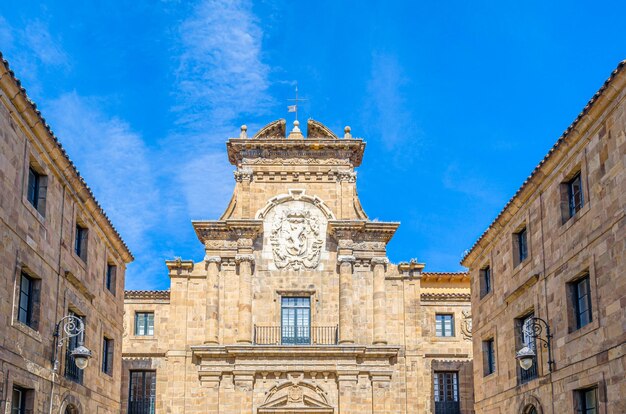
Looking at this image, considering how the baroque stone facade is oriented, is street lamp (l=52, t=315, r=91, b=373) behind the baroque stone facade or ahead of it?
ahead

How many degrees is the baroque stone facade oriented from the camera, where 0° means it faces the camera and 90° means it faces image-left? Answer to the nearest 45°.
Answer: approximately 0°

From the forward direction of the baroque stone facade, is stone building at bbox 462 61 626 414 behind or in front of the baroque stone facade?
in front

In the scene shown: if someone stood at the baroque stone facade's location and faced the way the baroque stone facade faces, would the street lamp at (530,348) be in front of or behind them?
in front

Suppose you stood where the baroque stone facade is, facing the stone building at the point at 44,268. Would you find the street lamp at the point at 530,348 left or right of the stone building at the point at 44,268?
left

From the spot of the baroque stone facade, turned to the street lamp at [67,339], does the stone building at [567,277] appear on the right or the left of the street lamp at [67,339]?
left
